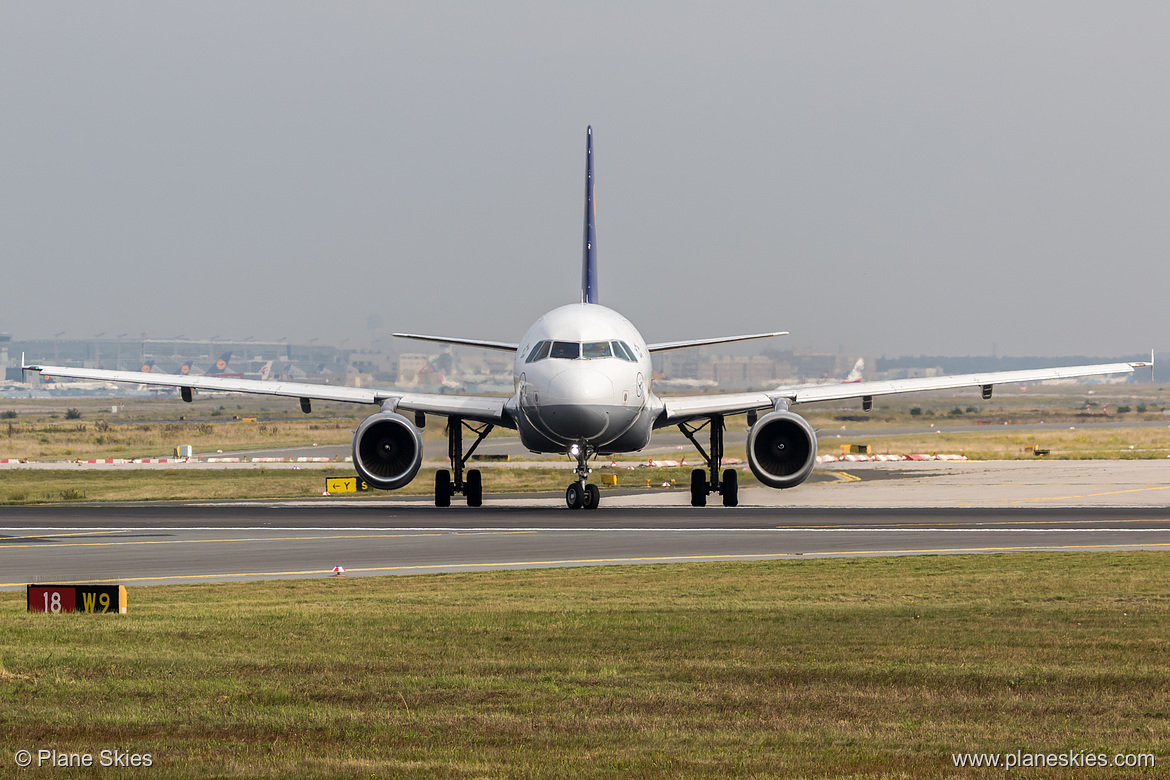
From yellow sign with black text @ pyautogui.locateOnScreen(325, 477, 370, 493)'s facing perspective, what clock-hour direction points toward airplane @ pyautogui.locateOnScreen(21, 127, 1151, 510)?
The airplane is roughly at 11 o'clock from the yellow sign with black text.

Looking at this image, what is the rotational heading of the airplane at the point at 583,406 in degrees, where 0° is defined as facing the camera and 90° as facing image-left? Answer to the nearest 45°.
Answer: approximately 0°

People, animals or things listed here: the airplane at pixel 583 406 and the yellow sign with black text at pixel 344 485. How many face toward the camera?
2

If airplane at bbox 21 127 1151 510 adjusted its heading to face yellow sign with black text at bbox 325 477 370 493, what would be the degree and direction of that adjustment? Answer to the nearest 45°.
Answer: approximately 135° to its right
